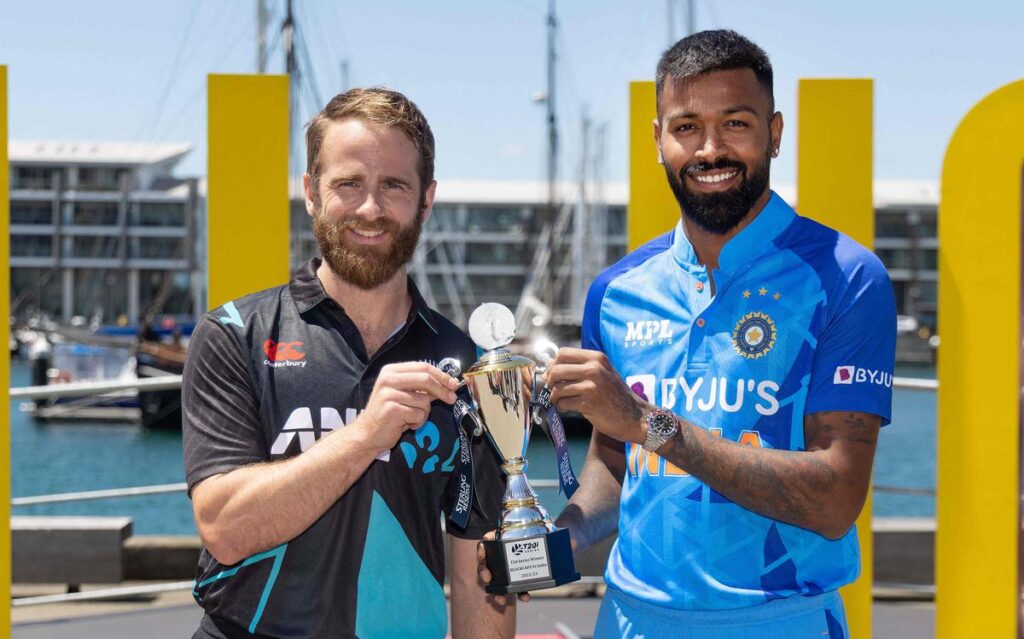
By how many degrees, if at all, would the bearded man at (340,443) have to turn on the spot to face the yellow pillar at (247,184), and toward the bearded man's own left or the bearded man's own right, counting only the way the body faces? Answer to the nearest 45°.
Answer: approximately 180°

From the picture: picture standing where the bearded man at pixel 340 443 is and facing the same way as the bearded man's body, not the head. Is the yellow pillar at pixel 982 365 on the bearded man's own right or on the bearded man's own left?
on the bearded man's own left

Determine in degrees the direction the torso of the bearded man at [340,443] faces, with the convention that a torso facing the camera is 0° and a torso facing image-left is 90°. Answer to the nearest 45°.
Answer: approximately 0°

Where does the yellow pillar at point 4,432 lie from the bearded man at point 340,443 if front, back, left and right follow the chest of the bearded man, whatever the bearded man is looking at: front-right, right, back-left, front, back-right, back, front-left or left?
back-right
